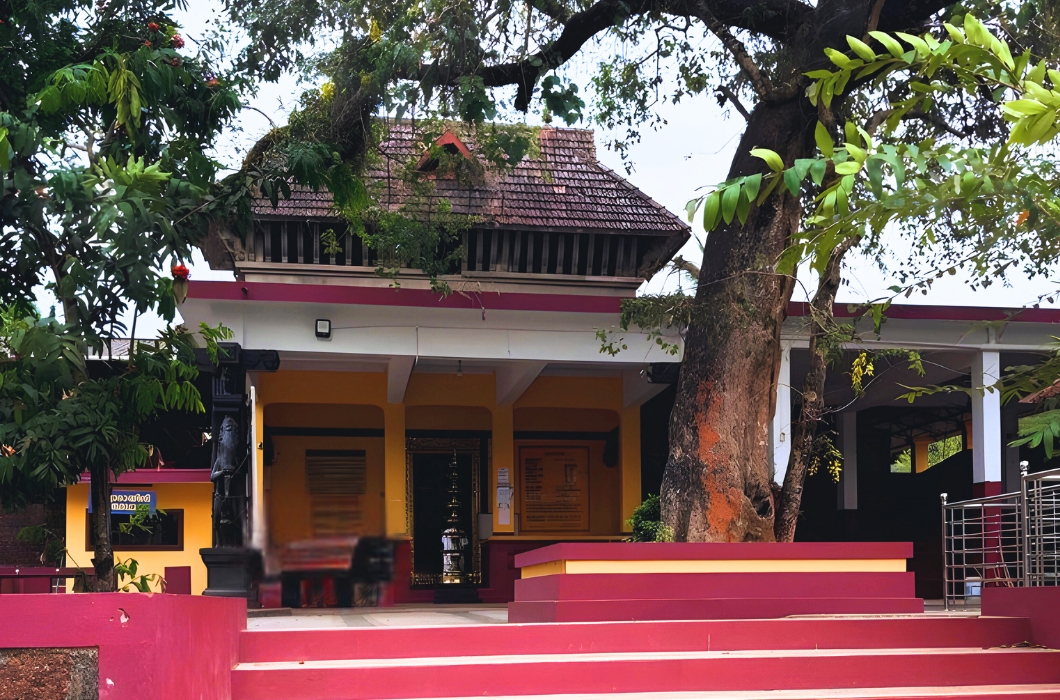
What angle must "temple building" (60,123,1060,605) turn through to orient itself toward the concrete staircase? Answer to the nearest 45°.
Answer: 0° — it already faces it

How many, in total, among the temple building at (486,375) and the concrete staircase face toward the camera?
2

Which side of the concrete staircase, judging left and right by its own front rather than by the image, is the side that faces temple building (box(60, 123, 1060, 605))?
back

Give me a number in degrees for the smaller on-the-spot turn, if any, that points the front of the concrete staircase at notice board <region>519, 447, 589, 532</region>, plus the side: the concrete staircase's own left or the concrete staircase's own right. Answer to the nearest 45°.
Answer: approximately 180°
